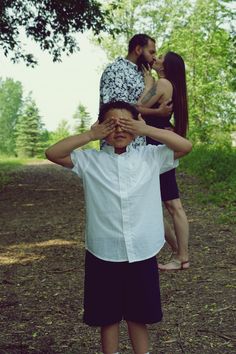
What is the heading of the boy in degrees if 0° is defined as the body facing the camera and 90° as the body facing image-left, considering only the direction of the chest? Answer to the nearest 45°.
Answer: approximately 0°

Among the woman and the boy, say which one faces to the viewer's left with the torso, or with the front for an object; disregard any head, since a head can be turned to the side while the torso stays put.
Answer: the woman

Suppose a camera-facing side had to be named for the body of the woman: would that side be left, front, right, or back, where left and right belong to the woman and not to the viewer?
left

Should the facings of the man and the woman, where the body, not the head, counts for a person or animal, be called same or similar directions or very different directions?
very different directions

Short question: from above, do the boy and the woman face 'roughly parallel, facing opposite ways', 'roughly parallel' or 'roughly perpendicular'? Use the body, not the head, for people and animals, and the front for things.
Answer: roughly perpendicular

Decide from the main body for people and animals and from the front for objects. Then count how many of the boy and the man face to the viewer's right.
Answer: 1

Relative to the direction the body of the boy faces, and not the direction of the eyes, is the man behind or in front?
behind

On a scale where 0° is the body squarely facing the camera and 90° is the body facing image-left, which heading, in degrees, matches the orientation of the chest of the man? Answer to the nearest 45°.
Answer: approximately 270°

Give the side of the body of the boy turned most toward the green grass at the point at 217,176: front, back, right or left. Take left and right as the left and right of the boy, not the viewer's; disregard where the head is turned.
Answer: back

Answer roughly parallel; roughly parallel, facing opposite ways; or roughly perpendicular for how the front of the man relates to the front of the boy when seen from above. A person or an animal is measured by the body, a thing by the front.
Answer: roughly perpendicular
